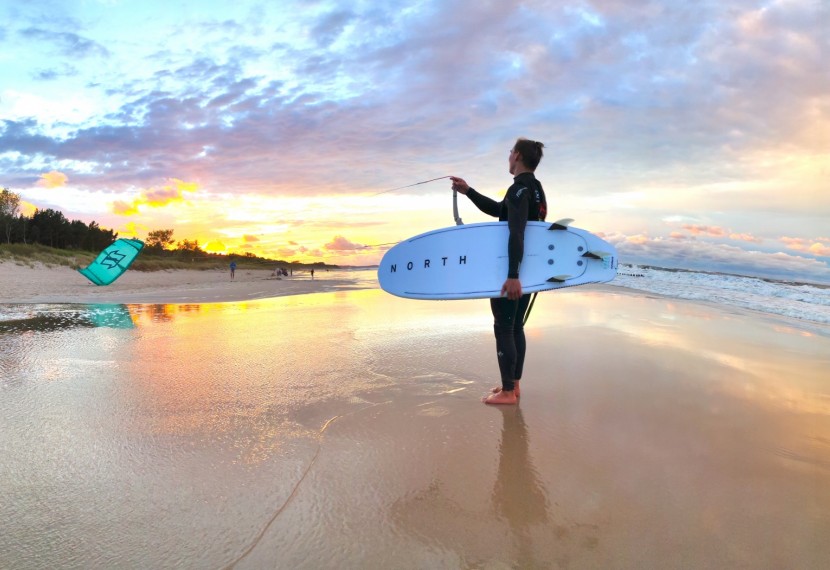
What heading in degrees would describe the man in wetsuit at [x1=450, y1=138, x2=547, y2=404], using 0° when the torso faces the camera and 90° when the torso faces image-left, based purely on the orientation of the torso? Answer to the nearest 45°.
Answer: approximately 90°
